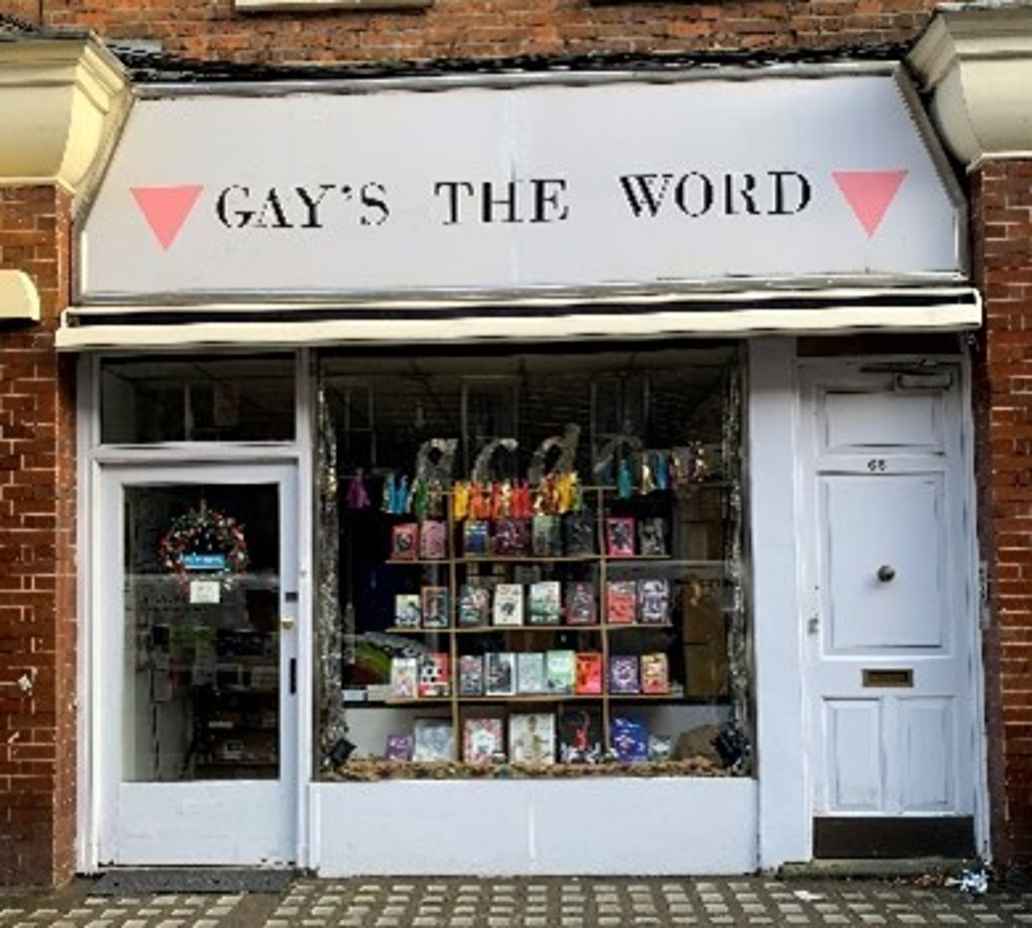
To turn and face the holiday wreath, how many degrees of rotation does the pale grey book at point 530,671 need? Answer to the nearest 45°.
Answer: approximately 90° to its right

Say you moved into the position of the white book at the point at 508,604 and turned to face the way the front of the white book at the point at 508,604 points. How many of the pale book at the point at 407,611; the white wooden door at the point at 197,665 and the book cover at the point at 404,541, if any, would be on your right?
3

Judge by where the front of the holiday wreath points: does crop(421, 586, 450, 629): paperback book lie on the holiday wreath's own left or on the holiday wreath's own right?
on the holiday wreath's own left

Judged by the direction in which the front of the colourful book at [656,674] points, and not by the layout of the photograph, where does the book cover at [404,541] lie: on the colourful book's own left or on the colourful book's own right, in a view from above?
on the colourful book's own right

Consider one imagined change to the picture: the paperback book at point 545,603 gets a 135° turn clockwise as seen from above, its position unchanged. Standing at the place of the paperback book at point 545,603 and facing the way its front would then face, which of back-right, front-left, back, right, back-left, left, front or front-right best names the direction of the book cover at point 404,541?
front-left

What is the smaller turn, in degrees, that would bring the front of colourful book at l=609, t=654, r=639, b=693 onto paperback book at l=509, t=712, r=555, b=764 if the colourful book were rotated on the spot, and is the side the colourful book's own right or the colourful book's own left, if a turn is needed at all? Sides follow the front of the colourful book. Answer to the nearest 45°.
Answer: approximately 90° to the colourful book's own right

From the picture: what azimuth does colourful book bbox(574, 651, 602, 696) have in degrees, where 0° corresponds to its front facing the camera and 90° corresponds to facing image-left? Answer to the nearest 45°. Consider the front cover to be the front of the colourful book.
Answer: approximately 0°

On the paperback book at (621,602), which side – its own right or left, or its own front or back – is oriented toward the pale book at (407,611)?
right

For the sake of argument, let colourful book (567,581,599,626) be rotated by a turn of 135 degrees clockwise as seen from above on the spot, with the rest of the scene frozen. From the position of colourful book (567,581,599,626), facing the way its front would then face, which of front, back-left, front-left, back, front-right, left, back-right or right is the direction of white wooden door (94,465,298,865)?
front-left

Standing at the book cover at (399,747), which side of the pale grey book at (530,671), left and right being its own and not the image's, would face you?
right
